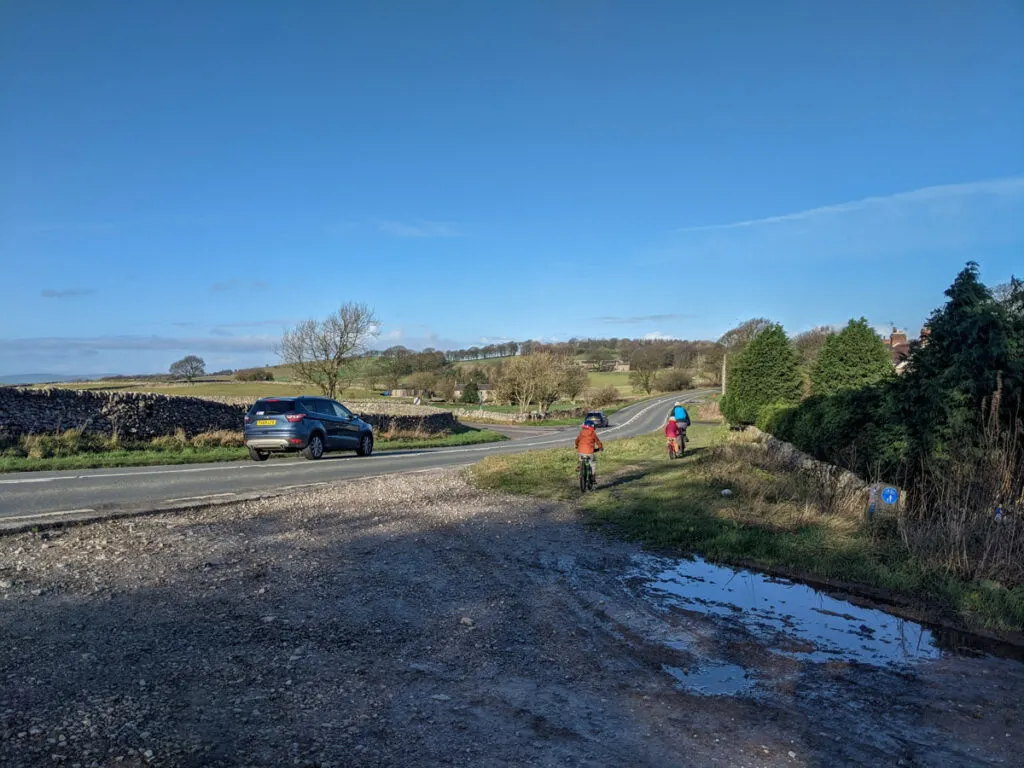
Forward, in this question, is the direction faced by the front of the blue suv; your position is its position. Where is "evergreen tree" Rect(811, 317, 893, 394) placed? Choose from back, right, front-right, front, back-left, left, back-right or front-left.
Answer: front-right

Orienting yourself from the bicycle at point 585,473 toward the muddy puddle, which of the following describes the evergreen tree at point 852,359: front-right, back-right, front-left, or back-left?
back-left

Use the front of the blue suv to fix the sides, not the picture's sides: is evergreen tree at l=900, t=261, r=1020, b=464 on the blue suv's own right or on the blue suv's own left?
on the blue suv's own right

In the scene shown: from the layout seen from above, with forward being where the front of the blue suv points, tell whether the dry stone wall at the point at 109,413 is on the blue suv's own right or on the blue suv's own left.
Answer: on the blue suv's own left

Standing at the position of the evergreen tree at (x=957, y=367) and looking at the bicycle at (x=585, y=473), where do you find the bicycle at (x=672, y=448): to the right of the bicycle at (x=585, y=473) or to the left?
right

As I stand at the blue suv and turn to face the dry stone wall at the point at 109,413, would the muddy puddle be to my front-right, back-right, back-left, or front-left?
back-left

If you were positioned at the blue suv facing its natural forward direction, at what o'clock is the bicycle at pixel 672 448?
The bicycle is roughly at 2 o'clock from the blue suv.

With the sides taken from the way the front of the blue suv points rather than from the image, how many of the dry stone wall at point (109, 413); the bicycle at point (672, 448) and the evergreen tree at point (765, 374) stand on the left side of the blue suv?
1

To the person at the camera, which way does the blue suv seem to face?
facing away from the viewer and to the right of the viewer

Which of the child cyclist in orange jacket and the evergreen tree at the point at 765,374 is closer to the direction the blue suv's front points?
the evergreen tree

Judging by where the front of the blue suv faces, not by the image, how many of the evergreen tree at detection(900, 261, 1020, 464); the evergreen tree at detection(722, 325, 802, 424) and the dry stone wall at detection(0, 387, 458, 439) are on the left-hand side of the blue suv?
1

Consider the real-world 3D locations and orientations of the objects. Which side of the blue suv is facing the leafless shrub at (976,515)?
right
